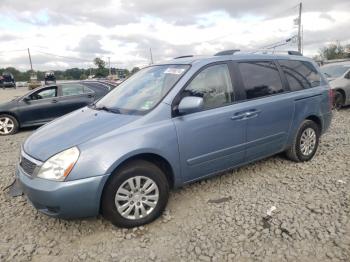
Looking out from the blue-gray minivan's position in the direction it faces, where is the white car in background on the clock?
The white car in background is roughly at 6 o'clock from the blue-gray minivan.

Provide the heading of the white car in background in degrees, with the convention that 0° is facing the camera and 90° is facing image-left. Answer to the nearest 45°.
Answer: approximately 45°

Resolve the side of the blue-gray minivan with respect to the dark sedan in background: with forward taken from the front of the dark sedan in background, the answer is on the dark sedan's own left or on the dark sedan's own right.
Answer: on the dark sedan's own left

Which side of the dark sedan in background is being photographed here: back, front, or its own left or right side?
left

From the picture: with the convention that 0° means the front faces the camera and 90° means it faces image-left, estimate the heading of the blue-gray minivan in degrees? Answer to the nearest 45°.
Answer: approximately 45°

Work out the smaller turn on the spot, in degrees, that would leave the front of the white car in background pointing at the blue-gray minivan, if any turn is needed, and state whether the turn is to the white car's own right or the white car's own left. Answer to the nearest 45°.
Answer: approximately 45° to the white car's own left

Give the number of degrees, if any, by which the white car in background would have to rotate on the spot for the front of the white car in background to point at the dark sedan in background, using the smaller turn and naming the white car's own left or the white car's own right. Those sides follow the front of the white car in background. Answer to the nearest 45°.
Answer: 0° — it already faces it
